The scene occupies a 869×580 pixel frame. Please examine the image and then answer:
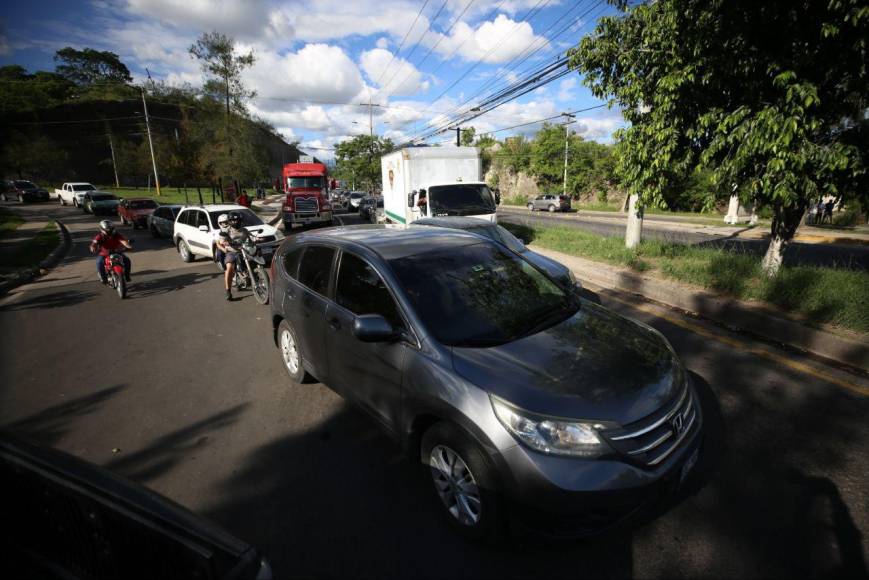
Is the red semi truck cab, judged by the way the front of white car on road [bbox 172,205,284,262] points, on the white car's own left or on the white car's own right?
on the white car's own left

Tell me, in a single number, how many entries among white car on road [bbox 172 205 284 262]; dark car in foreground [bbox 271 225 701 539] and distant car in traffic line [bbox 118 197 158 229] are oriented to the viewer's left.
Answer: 0

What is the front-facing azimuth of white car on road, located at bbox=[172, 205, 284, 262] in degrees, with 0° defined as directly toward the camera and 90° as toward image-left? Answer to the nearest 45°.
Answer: approximately 315°

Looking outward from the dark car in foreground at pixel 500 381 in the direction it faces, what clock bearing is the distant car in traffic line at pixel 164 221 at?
The distant car in traffic line is roughly at 6 o'clock from the dark car in foreground.

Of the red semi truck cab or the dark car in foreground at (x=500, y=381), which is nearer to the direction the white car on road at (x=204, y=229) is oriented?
the dark car in foreground

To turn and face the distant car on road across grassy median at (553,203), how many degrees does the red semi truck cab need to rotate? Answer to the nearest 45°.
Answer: approximately 135° to its left

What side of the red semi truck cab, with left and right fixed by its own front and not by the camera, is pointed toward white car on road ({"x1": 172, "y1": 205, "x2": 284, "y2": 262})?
front

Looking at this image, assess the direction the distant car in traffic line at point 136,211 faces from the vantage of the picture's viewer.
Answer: facing the viewer and to the right of the viewer

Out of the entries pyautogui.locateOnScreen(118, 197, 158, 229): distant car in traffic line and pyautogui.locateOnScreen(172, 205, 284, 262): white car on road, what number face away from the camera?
0

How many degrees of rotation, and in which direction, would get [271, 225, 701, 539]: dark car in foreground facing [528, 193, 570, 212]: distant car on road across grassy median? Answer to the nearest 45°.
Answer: approximately 135° to its left

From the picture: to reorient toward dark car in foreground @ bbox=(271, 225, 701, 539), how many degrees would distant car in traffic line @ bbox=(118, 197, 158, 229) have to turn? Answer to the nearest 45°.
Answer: approximately 45° to its right

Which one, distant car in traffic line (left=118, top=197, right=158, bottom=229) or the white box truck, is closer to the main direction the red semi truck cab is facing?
the white box truck

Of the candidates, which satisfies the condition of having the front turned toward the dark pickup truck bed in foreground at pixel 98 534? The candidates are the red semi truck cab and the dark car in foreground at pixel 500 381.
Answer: the red semi truck cab

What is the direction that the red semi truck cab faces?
toward the camera
